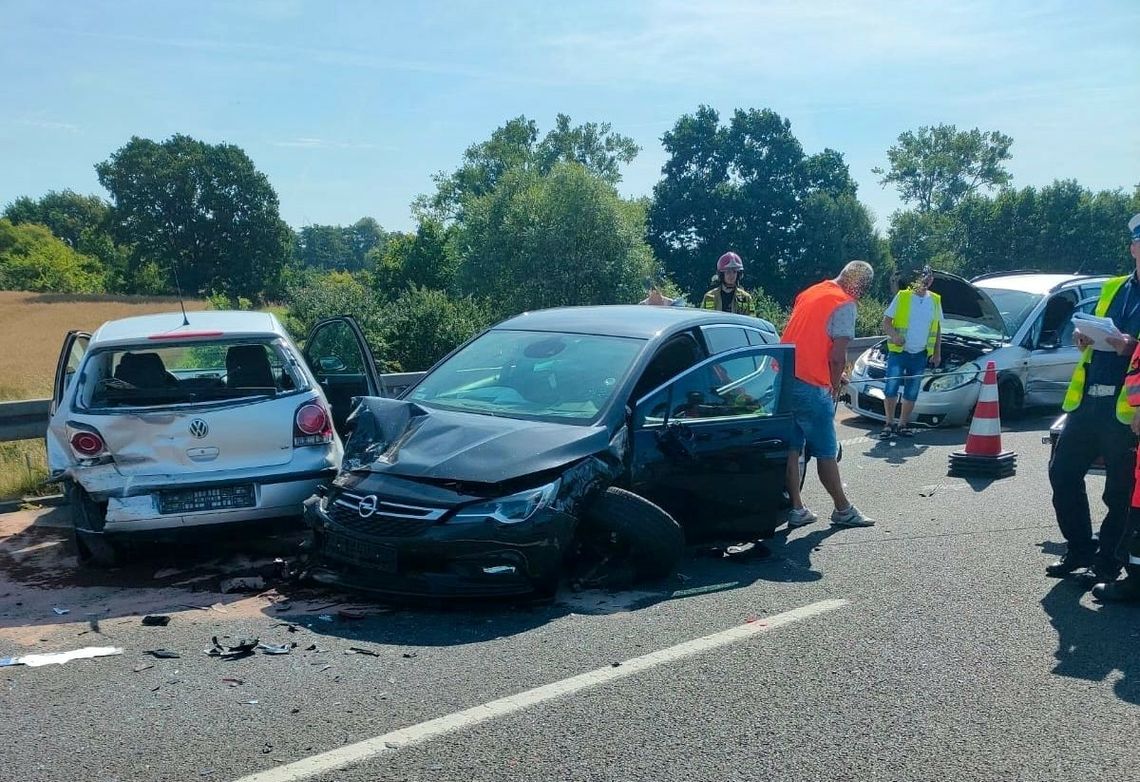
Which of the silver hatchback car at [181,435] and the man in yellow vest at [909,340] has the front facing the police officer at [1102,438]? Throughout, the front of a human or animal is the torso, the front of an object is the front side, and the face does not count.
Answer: the man in yellow vest

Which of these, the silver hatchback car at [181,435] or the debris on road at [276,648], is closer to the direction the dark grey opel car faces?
the debris on road

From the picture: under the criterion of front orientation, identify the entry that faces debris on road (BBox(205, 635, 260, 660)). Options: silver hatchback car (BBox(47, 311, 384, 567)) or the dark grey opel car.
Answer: the dark grey opel car

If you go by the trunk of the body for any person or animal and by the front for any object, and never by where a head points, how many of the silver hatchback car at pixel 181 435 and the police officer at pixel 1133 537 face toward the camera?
0

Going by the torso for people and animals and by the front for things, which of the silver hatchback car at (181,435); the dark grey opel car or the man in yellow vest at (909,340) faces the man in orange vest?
the man in yellow vest

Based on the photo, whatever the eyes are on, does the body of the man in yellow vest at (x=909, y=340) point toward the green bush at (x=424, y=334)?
no

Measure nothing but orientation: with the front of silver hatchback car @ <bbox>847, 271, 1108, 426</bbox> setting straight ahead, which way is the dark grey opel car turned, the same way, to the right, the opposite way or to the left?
the same way

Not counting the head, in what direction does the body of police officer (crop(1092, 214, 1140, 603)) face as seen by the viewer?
to the viewer's left

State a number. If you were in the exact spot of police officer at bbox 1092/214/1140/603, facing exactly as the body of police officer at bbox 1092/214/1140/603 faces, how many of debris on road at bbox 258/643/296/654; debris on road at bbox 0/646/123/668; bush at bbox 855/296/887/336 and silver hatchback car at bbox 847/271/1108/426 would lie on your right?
2

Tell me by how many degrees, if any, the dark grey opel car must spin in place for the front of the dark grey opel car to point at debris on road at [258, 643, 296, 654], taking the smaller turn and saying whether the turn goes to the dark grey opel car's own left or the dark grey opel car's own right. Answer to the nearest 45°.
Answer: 0° — it already faces it

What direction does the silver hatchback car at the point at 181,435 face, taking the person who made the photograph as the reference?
facing away from the viewer

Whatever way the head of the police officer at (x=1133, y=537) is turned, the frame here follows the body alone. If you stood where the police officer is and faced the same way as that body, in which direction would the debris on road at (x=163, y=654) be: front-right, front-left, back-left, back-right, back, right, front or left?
front-left

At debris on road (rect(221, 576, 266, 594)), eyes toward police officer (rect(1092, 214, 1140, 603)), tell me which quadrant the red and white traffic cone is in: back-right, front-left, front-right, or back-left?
front-left

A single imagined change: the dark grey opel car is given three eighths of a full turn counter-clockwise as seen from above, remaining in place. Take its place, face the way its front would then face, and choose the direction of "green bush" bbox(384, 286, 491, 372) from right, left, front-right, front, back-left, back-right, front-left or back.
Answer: left

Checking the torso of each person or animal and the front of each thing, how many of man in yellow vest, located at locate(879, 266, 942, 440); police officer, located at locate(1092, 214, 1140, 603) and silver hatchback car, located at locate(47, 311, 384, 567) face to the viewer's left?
1

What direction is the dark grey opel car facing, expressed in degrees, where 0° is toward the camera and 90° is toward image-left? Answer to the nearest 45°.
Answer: approximately 45°

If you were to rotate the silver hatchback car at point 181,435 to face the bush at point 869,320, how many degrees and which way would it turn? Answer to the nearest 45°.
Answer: approximately 45° to its right

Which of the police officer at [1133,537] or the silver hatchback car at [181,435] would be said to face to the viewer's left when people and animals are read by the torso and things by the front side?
the police officer
